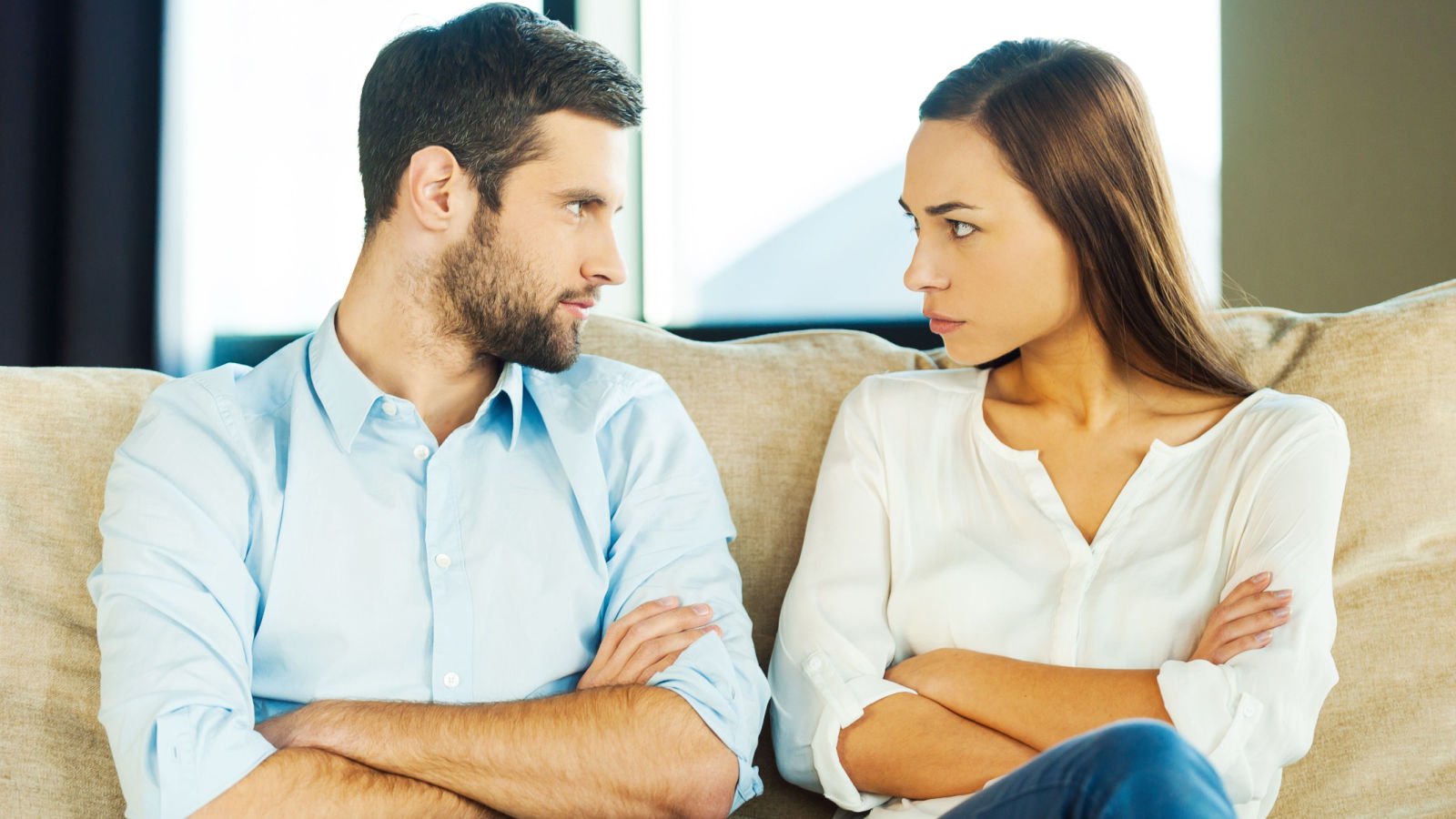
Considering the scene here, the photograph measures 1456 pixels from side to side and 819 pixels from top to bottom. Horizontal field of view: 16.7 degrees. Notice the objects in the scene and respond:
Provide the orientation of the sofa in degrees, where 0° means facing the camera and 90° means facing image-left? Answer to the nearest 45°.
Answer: approximately 0°

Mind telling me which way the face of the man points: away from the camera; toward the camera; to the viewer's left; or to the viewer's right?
to the viewer's right

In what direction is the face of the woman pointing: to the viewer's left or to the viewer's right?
to the viewer's left

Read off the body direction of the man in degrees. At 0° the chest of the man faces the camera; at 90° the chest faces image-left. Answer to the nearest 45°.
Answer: approximately 0°

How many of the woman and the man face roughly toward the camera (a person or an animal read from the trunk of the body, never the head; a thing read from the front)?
2

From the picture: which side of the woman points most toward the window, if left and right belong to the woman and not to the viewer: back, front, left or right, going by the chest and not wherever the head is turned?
back
